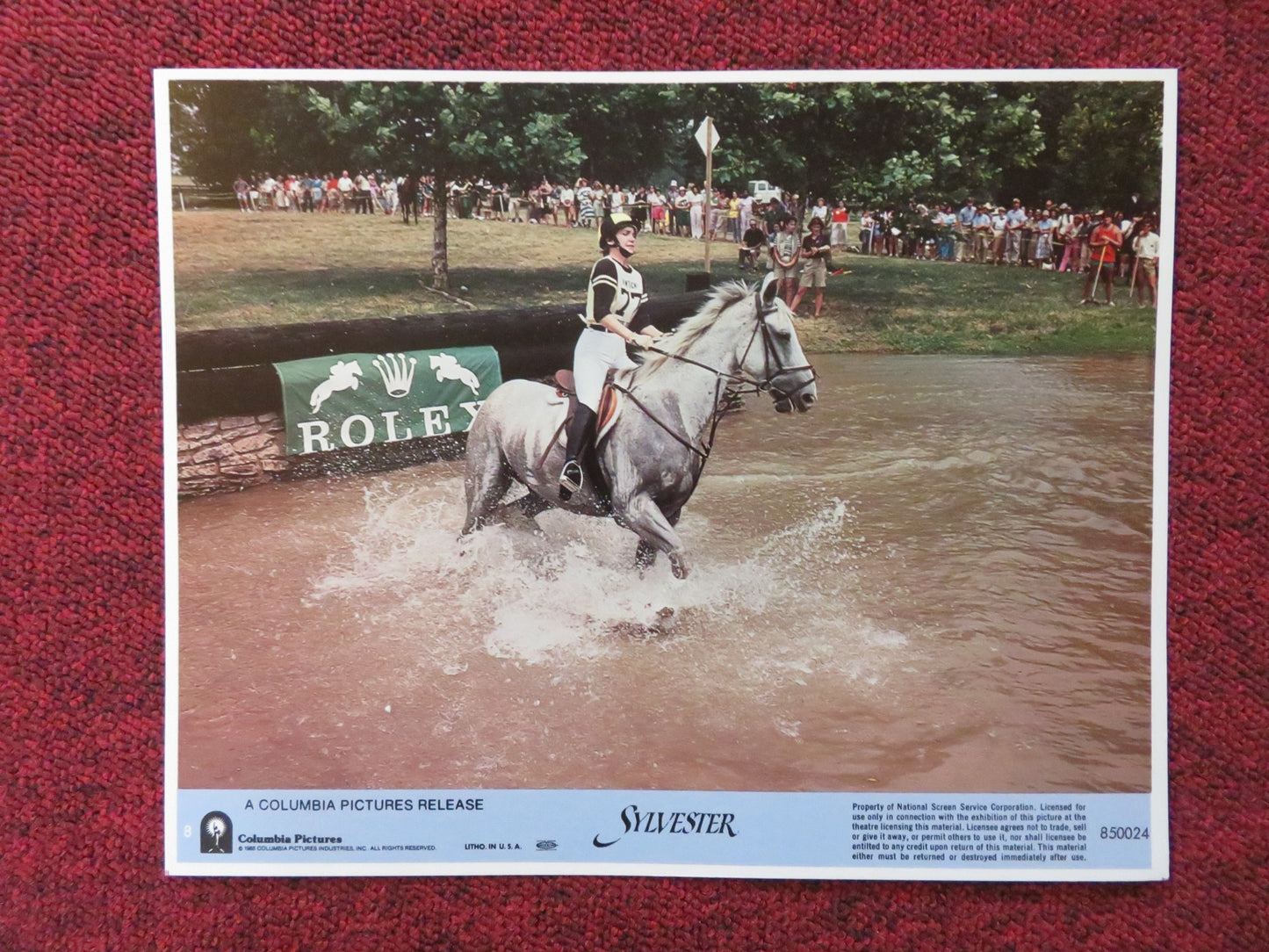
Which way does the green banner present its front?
toward the camera

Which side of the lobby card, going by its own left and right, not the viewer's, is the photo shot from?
front
